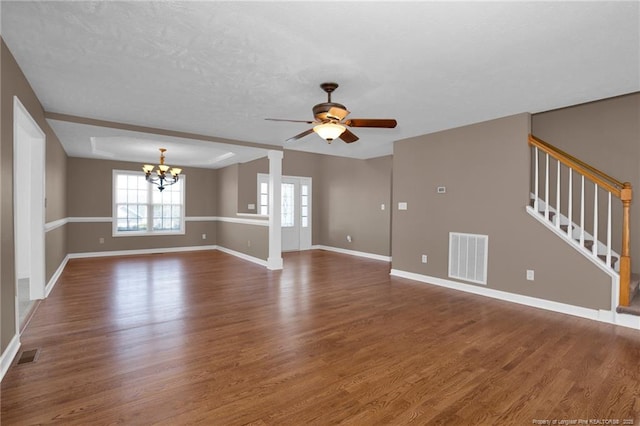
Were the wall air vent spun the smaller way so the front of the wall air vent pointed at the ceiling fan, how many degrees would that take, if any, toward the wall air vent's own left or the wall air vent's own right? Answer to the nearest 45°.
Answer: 0° — it already faces it

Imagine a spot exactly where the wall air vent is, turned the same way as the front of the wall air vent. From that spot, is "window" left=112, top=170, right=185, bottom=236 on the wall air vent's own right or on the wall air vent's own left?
on the wall air vent's own right

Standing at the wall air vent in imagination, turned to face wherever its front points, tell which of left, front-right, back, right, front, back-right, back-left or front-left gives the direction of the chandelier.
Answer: front-right

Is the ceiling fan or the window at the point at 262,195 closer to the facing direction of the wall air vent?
the ceiling fan

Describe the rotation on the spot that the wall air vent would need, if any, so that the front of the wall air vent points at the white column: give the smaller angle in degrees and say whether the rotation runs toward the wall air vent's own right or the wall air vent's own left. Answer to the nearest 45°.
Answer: approximately 45° to the wall air vent's own right

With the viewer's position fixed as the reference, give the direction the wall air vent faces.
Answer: facing the viewer and to the left of the viewer

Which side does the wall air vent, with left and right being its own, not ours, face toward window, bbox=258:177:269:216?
right

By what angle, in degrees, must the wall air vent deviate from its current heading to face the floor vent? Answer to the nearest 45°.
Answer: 0° — it already faces it

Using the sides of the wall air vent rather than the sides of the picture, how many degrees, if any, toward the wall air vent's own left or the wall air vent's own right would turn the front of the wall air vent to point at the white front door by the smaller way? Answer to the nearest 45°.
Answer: approximately 90° to the wall air vent's own right

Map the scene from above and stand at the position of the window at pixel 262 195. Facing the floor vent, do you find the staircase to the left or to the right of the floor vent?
left
